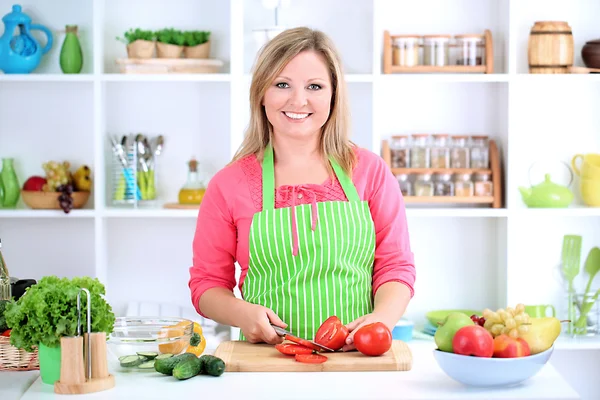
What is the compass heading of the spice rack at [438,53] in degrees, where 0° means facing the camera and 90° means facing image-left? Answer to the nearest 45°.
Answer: approximately 0°

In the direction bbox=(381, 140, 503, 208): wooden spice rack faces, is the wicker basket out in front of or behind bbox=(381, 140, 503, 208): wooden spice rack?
in front

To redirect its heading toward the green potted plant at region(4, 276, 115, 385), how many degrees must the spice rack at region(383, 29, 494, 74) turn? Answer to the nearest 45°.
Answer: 0° — it already faces it

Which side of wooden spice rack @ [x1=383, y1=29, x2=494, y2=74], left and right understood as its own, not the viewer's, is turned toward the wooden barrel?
left

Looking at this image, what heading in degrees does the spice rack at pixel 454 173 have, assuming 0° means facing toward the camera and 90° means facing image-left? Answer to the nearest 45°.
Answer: approximately 0°

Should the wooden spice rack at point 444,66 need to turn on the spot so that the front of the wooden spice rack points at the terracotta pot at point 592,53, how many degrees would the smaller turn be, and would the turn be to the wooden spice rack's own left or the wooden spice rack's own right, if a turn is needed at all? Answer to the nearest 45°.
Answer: approximately 90° to the wooden spice rack's own left

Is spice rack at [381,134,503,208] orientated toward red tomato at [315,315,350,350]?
yes
